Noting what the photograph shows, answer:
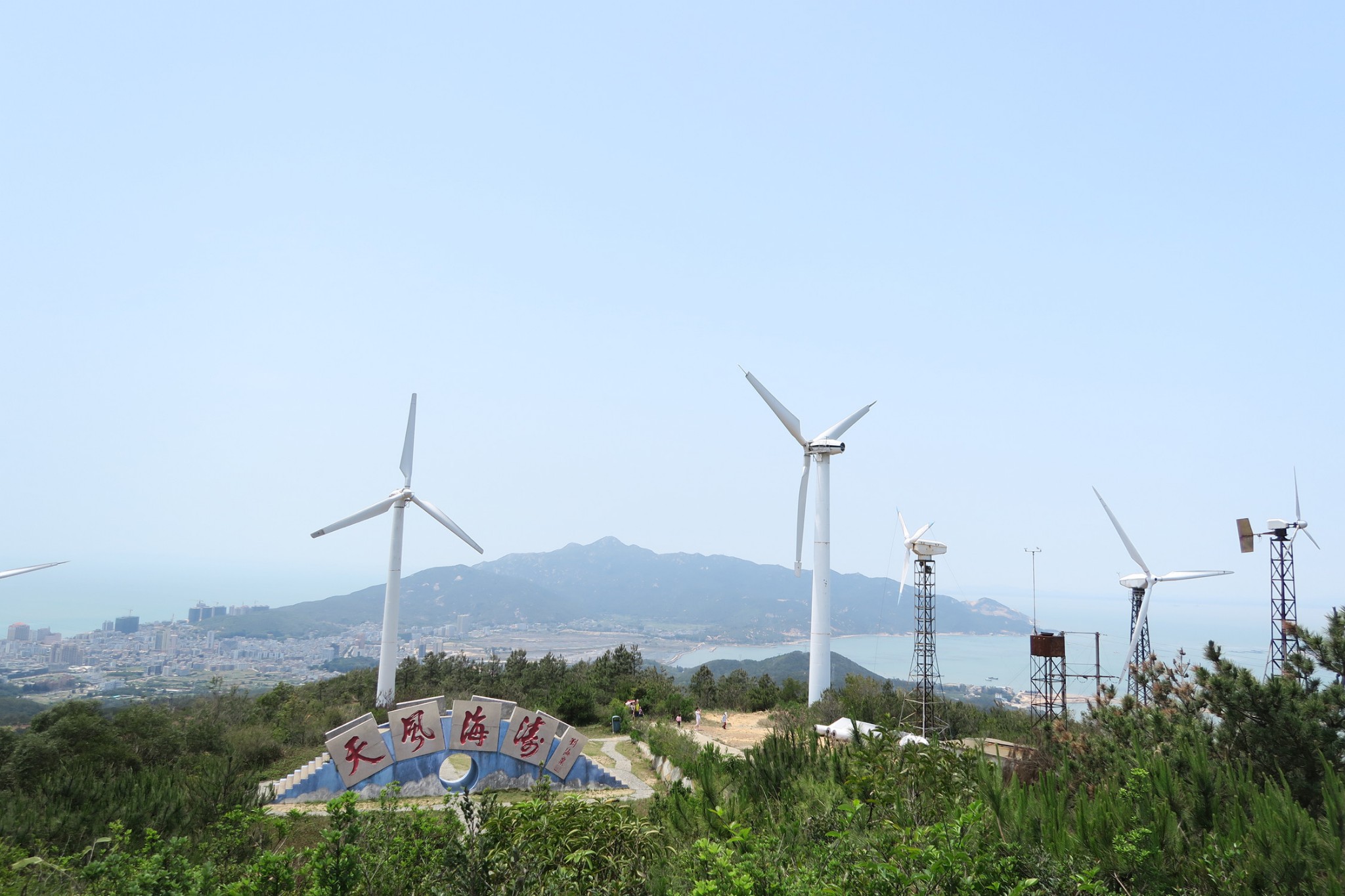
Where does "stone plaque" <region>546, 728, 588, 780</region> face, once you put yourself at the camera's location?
facing the viewer

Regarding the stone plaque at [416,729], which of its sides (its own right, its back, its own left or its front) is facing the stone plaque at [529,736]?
left

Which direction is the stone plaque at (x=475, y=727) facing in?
toward the camera

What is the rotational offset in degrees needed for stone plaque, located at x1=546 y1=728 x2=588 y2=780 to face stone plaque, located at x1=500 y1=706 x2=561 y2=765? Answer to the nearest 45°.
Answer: approximately 90° to its right

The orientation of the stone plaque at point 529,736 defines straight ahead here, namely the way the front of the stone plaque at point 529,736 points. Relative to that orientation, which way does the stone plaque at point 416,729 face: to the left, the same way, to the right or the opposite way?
the same way

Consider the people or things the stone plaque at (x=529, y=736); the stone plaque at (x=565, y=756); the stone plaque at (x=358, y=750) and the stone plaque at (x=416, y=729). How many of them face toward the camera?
4

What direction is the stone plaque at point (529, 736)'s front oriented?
toward the camera

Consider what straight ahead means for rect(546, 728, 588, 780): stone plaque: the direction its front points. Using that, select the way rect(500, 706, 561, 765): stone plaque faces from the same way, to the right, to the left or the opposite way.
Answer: the same way

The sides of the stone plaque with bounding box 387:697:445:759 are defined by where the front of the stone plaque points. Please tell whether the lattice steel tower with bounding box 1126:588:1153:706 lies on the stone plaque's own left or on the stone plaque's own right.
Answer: on the stone plaque's own left

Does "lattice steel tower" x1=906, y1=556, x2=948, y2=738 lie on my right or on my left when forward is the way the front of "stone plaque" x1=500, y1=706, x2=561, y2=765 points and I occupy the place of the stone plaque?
on my left

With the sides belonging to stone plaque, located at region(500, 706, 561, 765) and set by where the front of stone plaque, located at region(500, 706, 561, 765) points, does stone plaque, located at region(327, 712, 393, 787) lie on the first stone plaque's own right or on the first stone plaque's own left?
on the first stone plaque's own right

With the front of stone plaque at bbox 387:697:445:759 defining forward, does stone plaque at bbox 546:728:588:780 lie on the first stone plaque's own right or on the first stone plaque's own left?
on the first stone plaque's own left

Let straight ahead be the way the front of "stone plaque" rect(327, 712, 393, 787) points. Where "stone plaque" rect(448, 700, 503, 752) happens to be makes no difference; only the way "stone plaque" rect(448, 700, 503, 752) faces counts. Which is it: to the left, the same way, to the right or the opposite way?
the same way

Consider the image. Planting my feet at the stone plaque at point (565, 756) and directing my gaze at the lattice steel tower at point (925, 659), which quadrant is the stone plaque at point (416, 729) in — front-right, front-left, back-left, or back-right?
back-left
